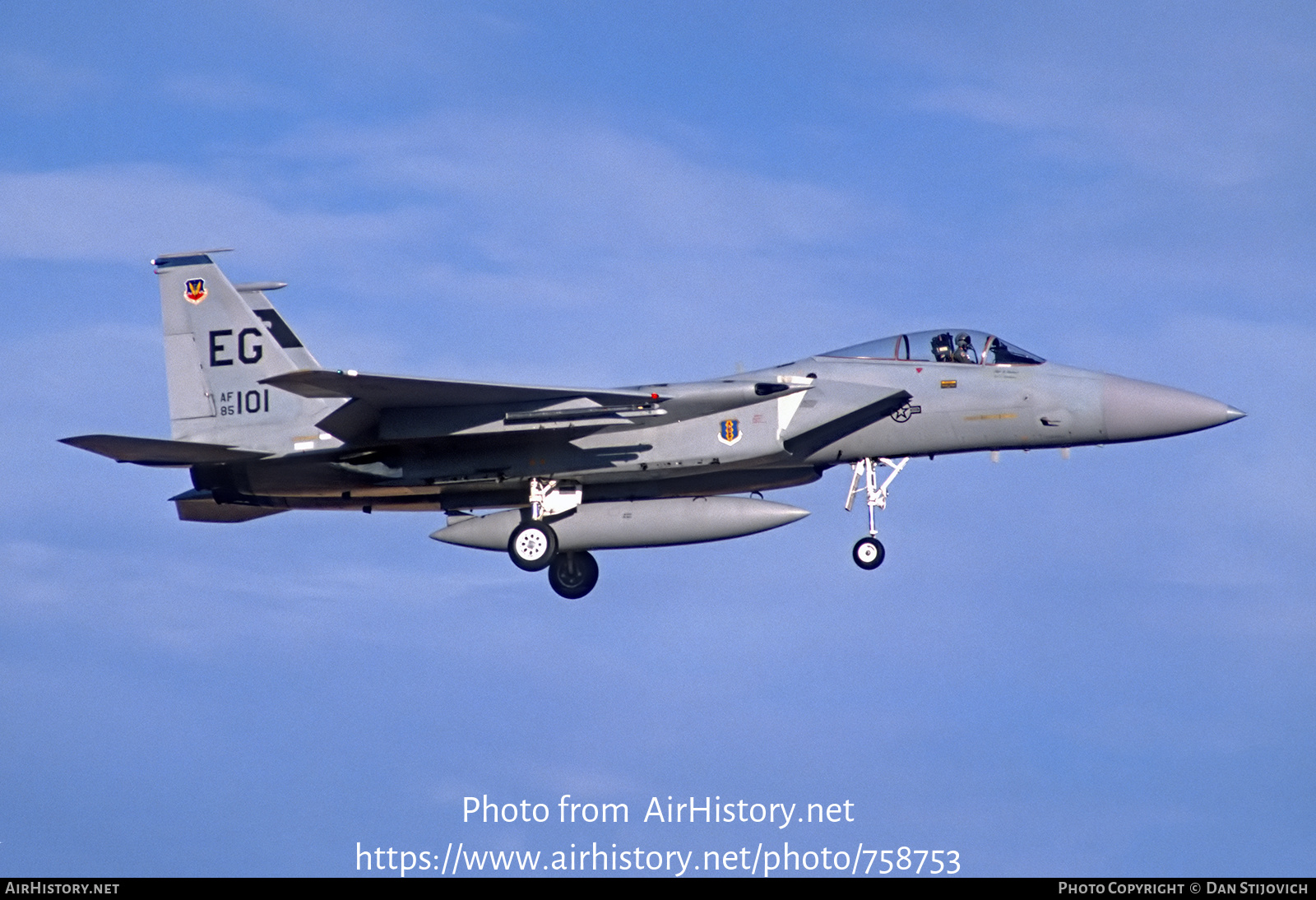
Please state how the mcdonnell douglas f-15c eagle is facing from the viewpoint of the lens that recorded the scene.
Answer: facing to the right of the viewer

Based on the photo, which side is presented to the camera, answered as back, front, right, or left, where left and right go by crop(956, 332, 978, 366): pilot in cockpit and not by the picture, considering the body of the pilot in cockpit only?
right
